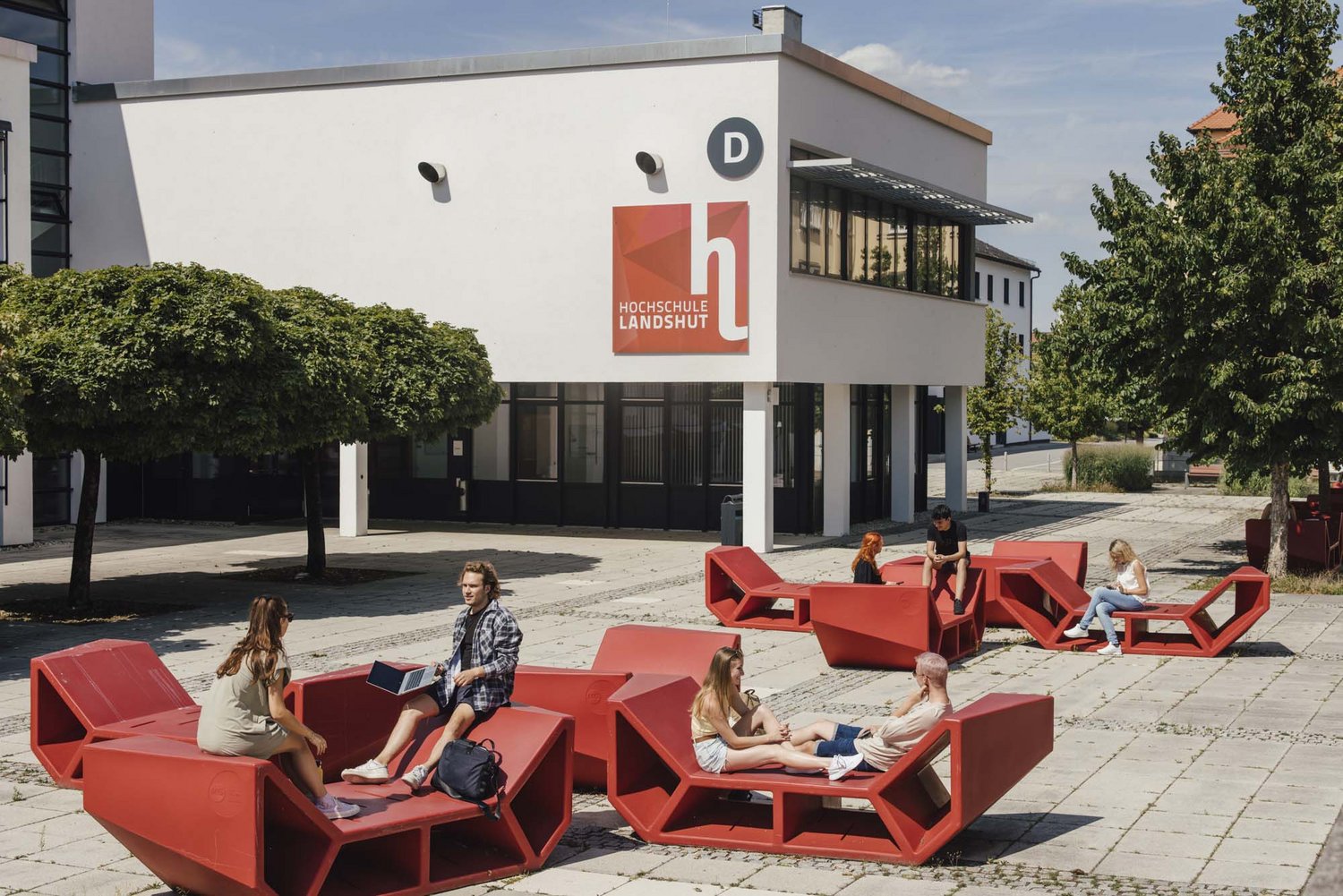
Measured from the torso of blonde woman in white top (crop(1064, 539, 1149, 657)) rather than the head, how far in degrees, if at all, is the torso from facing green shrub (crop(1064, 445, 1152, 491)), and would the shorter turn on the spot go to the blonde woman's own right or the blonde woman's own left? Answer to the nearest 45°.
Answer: approximately 135° to the blonde woman's own right

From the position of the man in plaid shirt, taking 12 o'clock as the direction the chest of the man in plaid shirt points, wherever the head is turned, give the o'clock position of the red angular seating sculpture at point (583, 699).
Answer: The red angular seating sculpture is roughly at 6 o'clock from the man in plaid shirt.

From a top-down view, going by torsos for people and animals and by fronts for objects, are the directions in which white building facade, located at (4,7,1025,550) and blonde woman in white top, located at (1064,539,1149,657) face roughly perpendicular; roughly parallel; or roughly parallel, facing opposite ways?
roughly perpendicular

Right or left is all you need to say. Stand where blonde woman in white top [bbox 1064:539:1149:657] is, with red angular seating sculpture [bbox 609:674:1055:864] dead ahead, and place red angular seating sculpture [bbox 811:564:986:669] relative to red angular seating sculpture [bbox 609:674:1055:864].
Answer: right

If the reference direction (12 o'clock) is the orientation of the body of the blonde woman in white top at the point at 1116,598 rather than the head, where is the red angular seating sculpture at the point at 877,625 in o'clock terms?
The red angular seating sculpture is roughly at 12 o'clock from the blonde woman in white top.

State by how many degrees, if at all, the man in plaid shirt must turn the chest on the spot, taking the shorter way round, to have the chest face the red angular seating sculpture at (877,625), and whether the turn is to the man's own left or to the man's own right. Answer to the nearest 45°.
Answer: approximately 180°

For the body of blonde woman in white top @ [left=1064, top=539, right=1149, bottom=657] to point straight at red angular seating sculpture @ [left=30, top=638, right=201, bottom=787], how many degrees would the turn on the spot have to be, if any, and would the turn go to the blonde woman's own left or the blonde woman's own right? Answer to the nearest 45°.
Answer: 0° — they already face it

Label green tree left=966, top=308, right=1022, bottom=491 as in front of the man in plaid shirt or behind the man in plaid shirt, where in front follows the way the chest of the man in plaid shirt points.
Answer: behind

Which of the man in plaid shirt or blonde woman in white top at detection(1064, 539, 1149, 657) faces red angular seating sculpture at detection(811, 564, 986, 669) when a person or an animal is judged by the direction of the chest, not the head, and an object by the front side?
the blonde woman in white top

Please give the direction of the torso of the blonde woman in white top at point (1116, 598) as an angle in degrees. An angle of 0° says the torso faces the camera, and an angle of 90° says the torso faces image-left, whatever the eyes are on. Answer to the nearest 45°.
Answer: approximately 45°

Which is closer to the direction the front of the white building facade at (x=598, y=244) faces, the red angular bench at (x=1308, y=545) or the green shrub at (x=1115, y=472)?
the red angular bench
